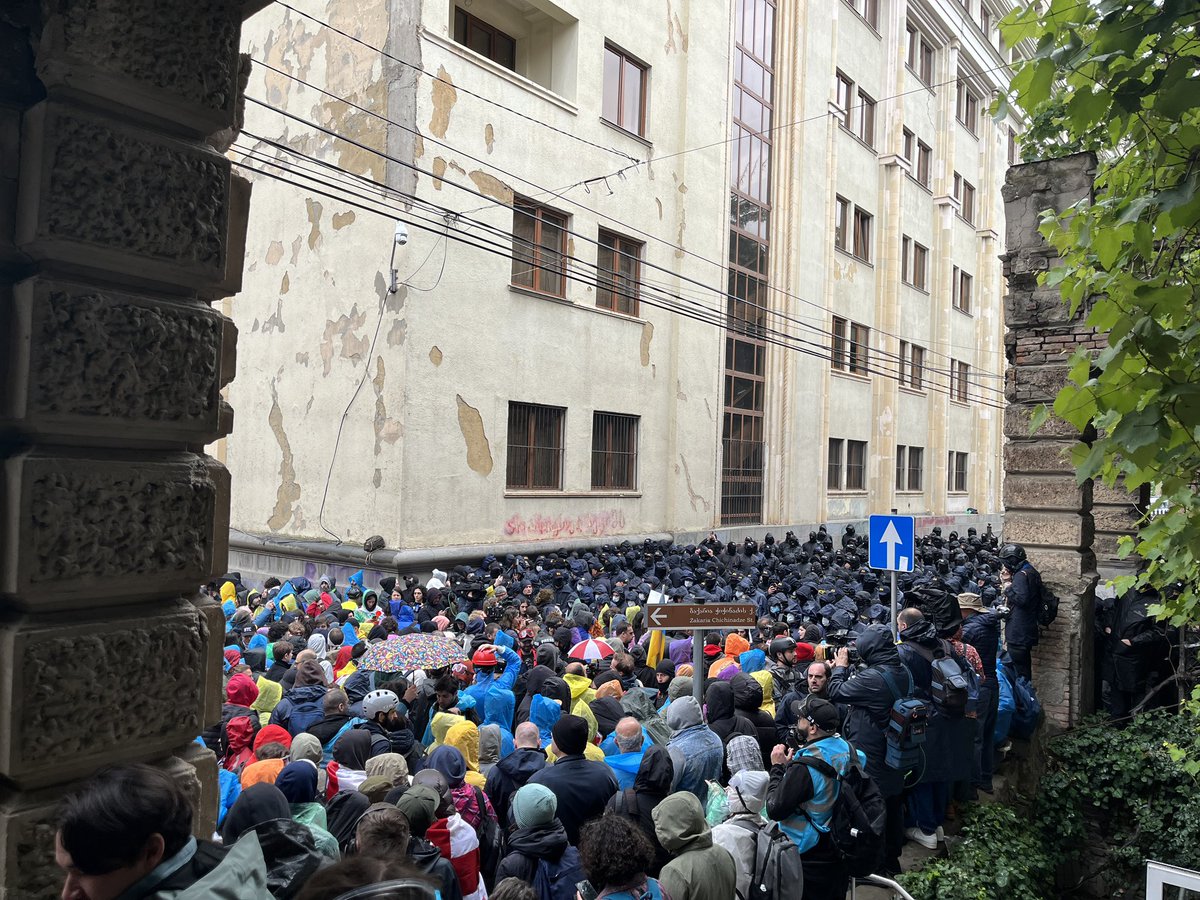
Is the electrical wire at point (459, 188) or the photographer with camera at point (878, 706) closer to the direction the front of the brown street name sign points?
the photographer with camera

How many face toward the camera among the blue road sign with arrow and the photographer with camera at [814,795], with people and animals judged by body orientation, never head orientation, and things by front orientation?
1

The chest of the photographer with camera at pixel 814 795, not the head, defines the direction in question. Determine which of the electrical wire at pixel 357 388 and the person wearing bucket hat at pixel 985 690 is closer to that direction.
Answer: the electrical wire

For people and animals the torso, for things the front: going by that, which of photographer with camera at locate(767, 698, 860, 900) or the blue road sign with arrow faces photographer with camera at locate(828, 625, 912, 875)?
the blue road sign with arrow

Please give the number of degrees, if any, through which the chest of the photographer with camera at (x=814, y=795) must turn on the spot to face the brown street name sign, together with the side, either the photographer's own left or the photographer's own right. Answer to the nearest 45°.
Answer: approximately 45° to the photographer's own right

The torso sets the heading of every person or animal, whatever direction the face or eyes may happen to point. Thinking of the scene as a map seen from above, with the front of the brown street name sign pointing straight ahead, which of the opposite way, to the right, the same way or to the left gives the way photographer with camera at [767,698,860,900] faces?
to the right

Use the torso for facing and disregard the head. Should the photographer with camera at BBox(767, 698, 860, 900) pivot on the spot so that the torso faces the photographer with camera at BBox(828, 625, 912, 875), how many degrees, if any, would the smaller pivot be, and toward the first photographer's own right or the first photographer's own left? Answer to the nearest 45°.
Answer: approximately 90° to the first photographer's own right

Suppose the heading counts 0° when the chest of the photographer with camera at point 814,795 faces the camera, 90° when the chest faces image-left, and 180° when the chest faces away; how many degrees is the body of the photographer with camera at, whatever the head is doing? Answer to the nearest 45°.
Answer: approximately 90°

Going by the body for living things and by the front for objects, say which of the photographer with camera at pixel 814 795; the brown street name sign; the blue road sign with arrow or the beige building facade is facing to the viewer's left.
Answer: the photographer with camera

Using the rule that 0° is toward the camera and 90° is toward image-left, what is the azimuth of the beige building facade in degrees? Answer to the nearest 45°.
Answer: approximately 315°
